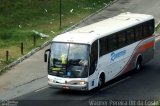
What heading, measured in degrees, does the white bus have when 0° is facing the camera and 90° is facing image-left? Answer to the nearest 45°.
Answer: approximately 45°
